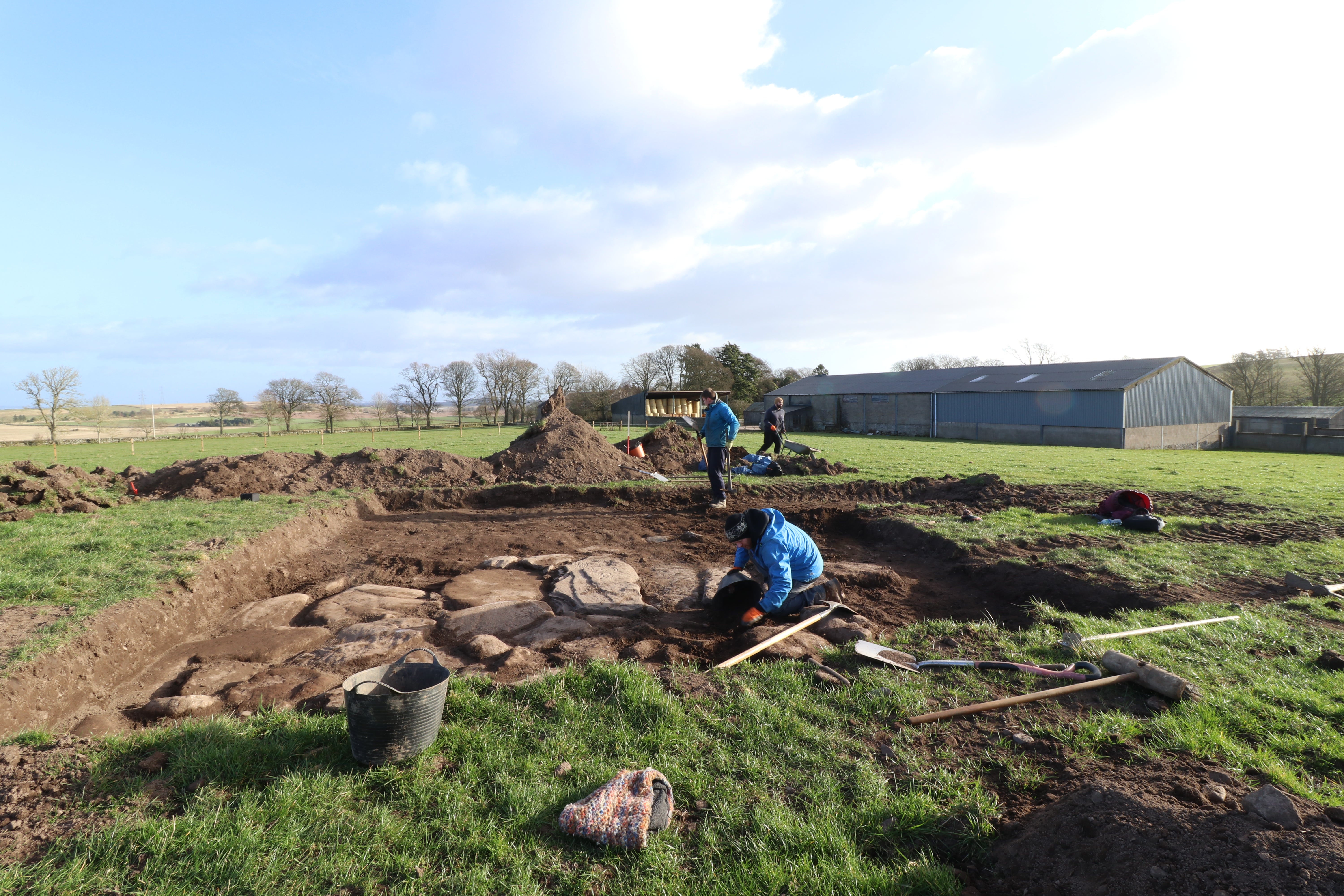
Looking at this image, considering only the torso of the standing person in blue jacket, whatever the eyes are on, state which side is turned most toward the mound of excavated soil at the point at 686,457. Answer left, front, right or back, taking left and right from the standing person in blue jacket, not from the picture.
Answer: right

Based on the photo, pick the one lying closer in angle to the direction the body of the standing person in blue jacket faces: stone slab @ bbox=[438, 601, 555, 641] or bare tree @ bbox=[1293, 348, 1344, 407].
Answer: the stone slab

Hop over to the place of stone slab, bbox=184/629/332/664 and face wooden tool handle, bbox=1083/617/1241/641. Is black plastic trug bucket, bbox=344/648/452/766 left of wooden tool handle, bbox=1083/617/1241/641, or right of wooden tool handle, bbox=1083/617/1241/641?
right
